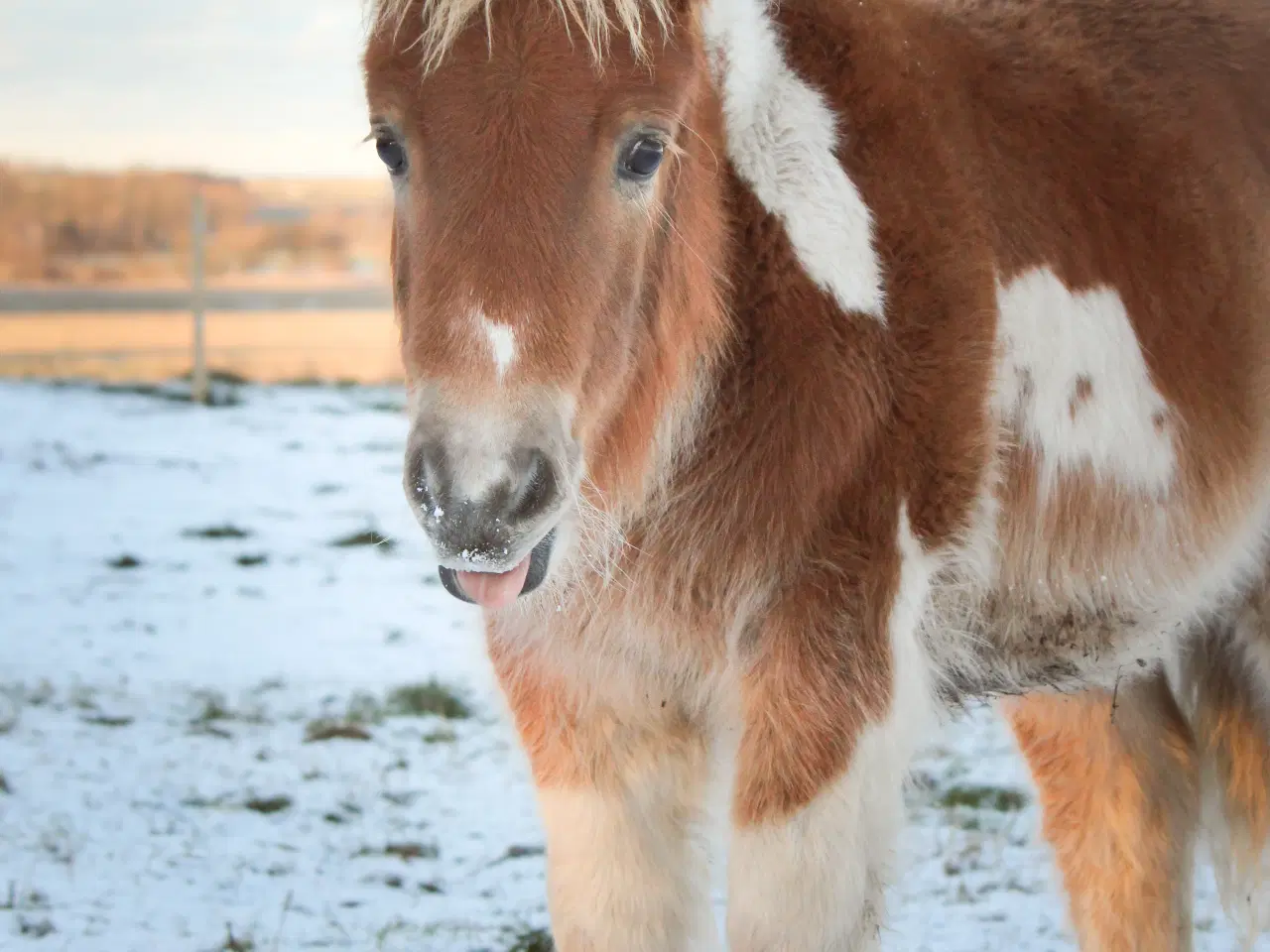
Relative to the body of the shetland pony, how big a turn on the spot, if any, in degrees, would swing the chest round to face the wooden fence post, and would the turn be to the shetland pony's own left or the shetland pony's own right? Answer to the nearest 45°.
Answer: approximately 90° to the shetland pony's own right

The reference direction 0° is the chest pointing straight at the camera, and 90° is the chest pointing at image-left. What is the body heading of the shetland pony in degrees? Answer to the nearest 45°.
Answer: approximately 45°

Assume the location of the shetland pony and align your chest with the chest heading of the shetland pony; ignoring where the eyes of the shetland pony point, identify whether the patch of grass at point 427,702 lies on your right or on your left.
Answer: on your right

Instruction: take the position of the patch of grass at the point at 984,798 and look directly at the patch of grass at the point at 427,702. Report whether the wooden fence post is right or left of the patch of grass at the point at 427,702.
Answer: right
